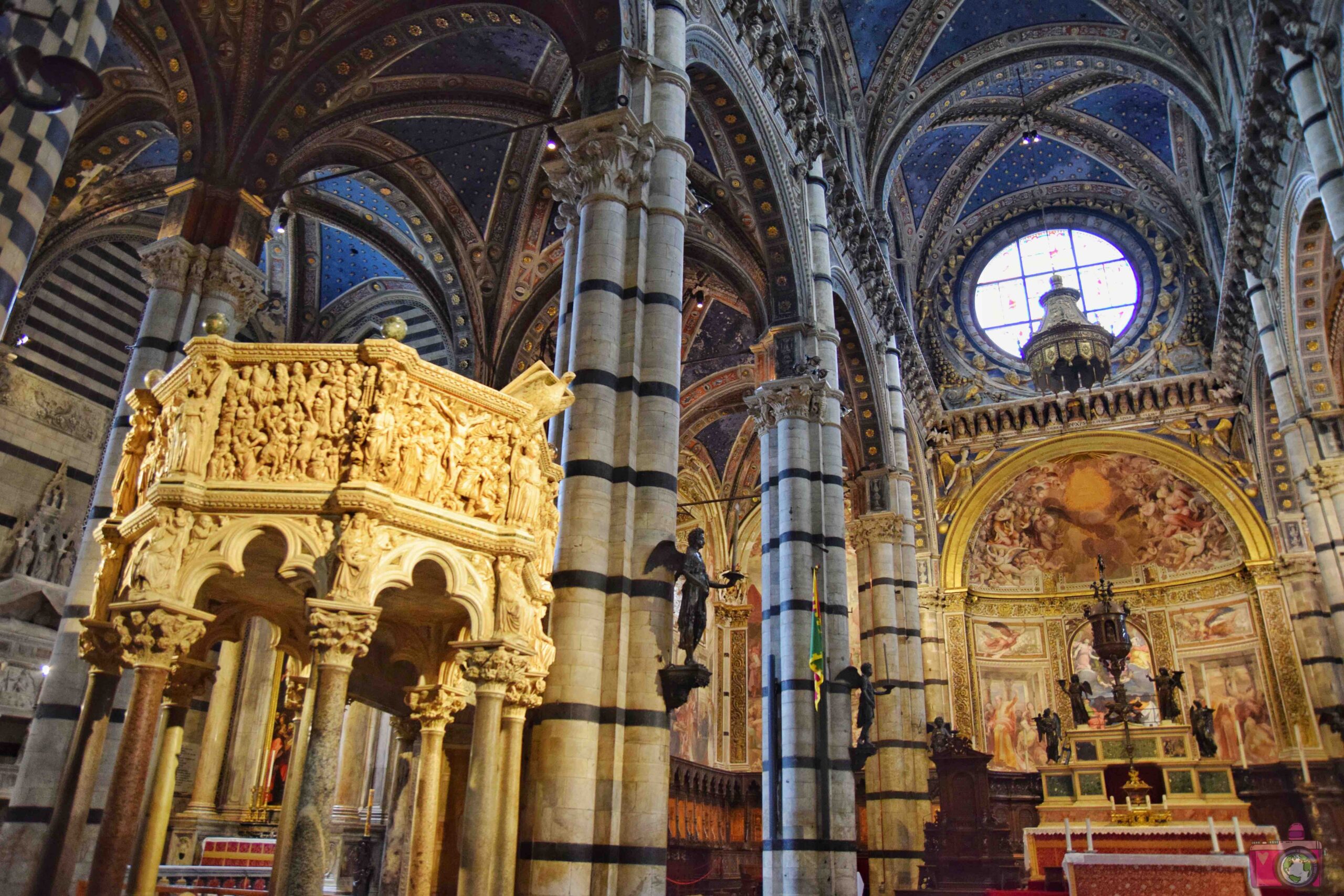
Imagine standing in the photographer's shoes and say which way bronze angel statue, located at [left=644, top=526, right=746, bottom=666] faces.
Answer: facing to the right of the viewer

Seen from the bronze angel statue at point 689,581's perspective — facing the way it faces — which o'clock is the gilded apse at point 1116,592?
The gilded apse is roughly at 10 o'clock from the bronze angel statue.

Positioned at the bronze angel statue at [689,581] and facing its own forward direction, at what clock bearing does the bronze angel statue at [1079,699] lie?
the bronze angel statue at [1079,699] is roughly at 10 o'clock from the bronze angel statue at [689,581].

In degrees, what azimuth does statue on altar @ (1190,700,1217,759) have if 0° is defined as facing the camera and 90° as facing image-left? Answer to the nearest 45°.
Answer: approximately 45°

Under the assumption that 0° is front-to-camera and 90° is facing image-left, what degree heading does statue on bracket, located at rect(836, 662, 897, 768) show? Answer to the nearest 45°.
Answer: approximately 270°

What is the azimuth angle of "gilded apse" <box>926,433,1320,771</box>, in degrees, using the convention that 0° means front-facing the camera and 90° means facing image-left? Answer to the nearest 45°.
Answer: approximately 0°

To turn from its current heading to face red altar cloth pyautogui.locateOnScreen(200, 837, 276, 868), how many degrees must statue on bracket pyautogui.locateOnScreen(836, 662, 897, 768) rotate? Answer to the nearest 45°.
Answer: approximately 135° to its right

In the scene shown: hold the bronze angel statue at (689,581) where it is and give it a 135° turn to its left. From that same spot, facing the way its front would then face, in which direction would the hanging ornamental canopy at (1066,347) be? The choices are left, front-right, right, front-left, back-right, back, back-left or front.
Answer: right

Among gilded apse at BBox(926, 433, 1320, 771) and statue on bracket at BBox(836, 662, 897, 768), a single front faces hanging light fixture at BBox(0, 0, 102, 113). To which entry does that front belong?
the gilded apse

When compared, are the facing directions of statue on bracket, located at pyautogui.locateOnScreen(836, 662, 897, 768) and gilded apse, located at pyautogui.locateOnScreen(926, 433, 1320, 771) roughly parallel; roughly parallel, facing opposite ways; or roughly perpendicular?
roughly perpendicular
